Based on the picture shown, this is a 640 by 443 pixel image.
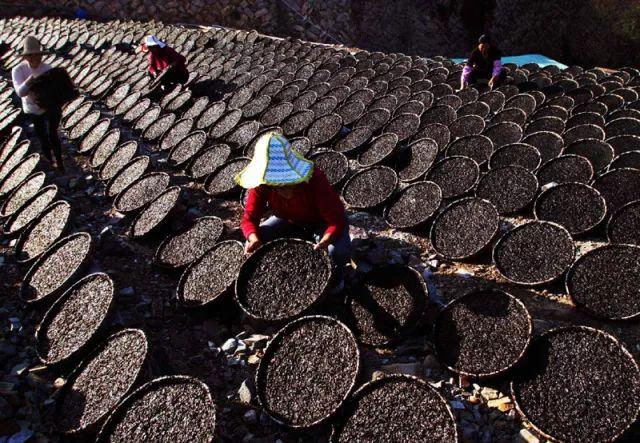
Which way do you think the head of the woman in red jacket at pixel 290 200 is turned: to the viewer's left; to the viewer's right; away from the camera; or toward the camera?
toward the camera

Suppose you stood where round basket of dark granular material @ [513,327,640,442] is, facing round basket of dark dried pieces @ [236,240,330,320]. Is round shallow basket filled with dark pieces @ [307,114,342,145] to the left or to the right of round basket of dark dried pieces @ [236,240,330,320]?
right

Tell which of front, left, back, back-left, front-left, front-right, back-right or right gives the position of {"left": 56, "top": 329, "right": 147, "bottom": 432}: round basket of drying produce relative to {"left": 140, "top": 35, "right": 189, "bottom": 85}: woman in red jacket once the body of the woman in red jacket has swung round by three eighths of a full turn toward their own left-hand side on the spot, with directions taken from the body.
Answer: front-right

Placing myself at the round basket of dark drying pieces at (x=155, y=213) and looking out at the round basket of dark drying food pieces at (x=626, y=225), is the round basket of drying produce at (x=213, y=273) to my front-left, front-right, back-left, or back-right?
front-right

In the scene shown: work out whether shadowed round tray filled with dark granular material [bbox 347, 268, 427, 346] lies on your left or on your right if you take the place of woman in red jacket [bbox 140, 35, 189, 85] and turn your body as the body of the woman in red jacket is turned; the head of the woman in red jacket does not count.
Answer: on your left

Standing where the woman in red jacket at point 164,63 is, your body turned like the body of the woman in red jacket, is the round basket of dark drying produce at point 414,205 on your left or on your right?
on your left

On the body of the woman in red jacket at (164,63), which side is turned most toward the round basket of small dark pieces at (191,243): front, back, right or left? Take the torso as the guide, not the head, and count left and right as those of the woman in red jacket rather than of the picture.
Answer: left

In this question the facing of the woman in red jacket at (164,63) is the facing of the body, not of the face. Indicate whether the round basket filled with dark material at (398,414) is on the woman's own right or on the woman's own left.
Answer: on the woman's own left

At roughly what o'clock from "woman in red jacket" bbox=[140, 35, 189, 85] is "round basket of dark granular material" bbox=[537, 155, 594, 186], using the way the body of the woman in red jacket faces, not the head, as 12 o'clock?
The round basket of dark granular material is roughly at 8 o'clock from the woman in red jacket.

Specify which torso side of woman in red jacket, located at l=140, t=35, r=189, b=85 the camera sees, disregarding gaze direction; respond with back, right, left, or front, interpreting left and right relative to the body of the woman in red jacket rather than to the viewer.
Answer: left

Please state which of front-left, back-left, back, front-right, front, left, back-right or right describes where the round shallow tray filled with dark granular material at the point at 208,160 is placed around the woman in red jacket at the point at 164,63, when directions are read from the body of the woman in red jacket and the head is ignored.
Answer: left

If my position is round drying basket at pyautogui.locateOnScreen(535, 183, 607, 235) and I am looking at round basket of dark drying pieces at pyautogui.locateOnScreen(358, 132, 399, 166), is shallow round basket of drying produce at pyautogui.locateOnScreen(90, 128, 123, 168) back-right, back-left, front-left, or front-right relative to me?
front-left

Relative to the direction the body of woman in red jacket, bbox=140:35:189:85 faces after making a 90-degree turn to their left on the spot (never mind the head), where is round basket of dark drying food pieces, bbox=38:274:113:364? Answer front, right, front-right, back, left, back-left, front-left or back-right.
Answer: front

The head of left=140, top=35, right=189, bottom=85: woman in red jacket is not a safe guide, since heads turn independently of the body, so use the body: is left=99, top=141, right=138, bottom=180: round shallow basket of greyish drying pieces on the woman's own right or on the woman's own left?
on the woman's own left

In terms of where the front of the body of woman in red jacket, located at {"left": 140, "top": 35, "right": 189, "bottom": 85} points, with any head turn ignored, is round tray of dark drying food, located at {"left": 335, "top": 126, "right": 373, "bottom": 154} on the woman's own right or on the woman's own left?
on the woman's own left

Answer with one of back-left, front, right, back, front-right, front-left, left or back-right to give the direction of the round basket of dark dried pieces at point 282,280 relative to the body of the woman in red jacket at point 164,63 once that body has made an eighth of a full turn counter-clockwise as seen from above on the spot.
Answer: front-left

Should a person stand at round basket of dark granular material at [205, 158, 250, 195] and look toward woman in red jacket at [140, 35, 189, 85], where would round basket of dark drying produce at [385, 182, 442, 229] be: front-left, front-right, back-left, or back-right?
back-right

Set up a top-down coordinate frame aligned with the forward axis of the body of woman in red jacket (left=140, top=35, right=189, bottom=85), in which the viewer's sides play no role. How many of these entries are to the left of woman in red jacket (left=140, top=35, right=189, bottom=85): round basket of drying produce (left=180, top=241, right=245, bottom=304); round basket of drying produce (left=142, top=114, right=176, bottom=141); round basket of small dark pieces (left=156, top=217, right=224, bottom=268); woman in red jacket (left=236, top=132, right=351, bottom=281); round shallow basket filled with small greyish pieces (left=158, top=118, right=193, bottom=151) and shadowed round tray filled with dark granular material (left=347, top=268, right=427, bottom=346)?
6
